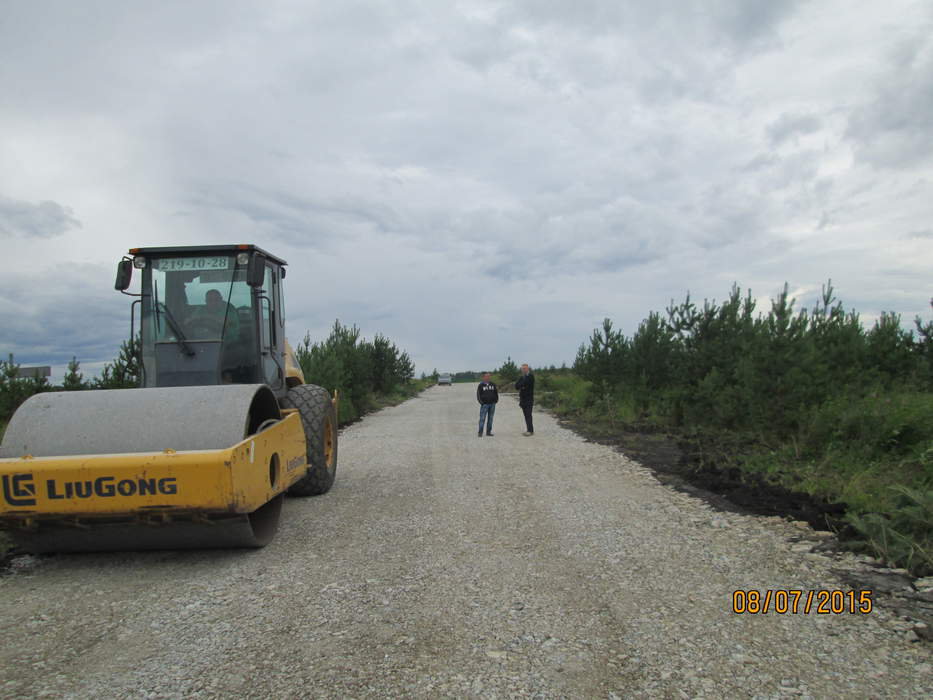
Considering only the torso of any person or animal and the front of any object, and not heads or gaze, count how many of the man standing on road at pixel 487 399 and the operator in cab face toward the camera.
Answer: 2

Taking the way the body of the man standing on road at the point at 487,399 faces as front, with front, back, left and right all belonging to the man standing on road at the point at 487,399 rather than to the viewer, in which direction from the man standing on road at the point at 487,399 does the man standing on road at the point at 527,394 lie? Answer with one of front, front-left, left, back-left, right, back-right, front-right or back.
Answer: left

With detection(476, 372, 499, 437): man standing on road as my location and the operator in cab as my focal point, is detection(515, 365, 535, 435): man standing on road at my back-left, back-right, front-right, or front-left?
back-left

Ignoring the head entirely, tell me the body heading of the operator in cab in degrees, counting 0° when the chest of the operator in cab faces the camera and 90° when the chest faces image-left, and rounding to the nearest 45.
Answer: approximately 0°

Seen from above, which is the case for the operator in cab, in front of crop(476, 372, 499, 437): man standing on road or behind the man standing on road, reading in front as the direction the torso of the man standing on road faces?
in front
